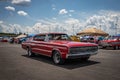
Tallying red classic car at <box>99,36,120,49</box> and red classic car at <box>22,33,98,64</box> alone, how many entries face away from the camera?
0

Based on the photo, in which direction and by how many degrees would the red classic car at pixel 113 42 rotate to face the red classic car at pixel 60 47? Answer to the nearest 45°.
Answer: approximately 45° to its left

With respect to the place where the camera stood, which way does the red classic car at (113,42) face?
facing the viewer and to the left of the viewer

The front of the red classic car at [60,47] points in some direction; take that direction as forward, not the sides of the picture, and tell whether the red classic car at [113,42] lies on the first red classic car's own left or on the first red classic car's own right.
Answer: on the first red classic car's own left
